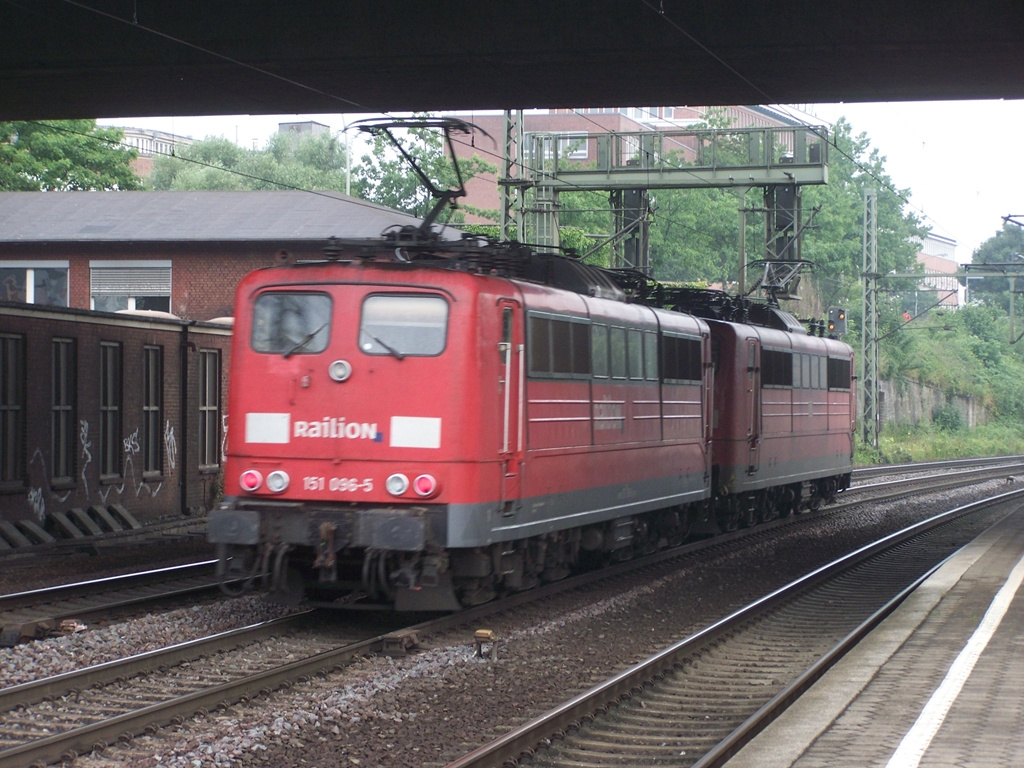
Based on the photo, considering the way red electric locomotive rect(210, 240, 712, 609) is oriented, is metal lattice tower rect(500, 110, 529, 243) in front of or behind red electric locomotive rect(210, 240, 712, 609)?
behind

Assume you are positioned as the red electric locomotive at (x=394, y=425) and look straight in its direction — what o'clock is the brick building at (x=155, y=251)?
The brick building is roughly at 4 o'clock from the red electric locomotive.

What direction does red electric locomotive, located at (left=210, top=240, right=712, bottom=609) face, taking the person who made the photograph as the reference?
facing the viewer and to the left of the viewer

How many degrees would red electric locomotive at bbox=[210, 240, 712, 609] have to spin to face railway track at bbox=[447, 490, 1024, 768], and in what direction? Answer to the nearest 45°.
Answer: approximately 90° to its left

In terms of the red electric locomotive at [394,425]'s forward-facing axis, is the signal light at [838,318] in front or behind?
behind

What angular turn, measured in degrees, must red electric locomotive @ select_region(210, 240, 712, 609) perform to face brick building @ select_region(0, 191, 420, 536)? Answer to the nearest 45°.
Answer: approximately 90° to its right
